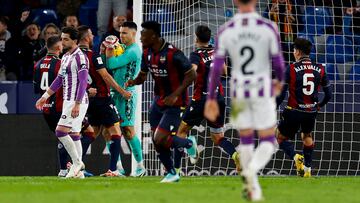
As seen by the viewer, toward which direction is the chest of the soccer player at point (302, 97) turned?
away from the camera

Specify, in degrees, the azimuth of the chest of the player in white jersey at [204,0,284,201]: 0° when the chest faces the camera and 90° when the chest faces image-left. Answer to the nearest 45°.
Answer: approximately 180°

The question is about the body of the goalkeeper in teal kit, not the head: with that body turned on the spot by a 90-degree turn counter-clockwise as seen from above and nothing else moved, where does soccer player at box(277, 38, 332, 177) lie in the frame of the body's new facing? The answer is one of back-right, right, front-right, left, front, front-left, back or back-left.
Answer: front-left

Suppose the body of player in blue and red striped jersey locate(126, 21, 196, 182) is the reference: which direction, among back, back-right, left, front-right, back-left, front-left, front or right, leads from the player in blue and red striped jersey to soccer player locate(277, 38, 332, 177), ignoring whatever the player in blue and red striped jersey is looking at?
back

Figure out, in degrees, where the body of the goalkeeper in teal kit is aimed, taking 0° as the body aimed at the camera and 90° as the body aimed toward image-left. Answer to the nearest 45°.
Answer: approximately 45°

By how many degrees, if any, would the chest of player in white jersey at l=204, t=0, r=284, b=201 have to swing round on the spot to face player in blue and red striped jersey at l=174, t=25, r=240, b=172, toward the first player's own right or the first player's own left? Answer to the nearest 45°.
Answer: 0° — they already face them
